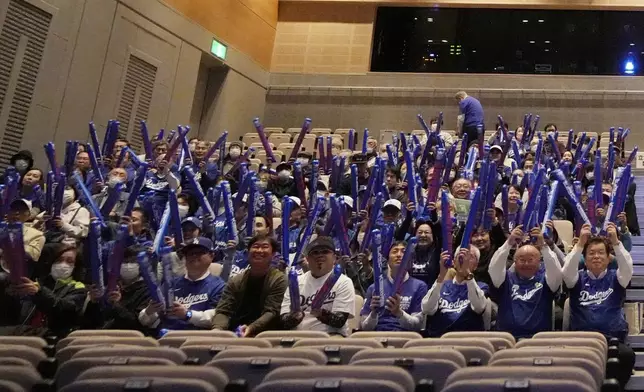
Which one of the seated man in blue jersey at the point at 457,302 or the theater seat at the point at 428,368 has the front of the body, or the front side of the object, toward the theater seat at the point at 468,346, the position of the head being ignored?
the seated man in blue jersey

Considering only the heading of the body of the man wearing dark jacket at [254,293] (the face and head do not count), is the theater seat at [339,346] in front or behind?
in front

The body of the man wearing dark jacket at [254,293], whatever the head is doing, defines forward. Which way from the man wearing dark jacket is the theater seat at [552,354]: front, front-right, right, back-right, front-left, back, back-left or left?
front-left

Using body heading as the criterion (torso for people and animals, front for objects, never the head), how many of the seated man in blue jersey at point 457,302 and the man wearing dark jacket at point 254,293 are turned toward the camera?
2

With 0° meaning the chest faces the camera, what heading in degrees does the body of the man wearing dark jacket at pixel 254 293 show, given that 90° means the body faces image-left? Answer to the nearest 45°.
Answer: approximately 0°

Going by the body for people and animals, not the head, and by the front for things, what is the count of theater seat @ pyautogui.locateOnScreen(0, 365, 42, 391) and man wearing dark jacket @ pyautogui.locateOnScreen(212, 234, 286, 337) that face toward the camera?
2

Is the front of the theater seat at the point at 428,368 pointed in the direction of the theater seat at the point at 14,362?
no

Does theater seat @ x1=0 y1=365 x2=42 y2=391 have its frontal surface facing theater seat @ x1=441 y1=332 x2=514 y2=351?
no

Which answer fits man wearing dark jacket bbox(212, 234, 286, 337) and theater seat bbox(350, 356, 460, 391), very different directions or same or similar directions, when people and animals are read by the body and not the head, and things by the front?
same or similar directions

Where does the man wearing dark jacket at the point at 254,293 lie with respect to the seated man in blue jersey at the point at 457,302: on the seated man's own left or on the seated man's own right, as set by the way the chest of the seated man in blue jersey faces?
on the seated man's own right

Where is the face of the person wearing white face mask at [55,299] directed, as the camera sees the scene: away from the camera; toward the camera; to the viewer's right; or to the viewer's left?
toward the camera

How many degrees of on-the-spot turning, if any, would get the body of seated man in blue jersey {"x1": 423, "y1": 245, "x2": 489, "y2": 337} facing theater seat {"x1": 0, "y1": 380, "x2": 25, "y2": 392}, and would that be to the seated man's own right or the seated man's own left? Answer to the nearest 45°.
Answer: approximately 45° to the seated man's own right

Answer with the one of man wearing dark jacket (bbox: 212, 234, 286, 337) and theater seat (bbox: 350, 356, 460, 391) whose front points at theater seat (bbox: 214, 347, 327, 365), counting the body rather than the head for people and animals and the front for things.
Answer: the man wearing dark jacket

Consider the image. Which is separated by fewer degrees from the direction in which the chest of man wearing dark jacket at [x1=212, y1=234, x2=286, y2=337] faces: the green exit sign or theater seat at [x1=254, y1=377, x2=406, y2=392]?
the theater seat

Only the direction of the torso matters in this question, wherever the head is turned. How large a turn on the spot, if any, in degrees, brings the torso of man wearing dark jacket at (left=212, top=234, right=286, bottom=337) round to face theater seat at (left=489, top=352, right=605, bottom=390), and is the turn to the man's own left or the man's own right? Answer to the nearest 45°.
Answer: approximately 45° to the man's own left

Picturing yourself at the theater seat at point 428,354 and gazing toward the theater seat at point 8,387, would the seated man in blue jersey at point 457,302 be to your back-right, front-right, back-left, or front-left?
back-right

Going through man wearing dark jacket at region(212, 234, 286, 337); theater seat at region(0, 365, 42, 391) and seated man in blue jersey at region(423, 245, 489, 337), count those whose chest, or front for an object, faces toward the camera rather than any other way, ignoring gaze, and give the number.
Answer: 3

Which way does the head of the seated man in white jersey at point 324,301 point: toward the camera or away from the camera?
toward the camera

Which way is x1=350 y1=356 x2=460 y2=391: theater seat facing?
toward the camera

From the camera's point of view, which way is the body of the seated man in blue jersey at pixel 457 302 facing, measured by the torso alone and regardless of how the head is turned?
toward the camera
